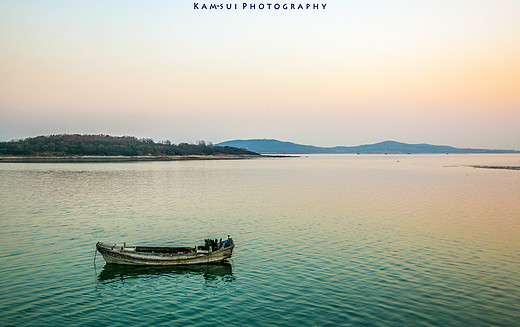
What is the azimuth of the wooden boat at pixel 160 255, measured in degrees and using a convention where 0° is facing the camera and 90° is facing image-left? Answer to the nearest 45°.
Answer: approximately 90°
